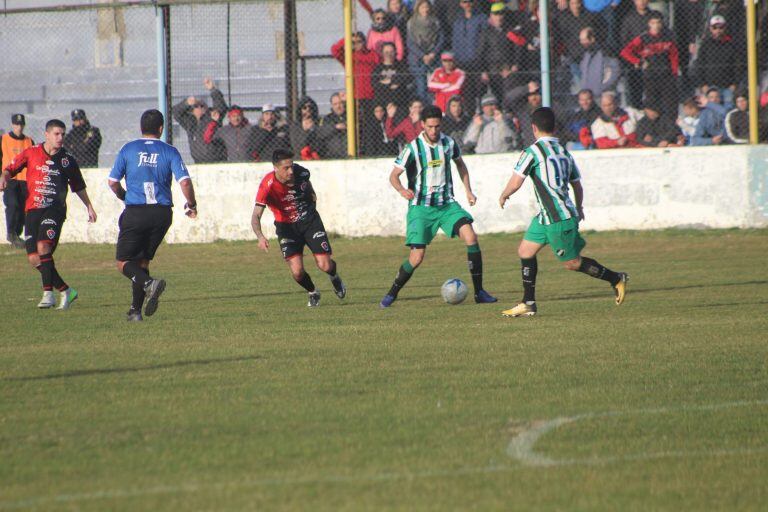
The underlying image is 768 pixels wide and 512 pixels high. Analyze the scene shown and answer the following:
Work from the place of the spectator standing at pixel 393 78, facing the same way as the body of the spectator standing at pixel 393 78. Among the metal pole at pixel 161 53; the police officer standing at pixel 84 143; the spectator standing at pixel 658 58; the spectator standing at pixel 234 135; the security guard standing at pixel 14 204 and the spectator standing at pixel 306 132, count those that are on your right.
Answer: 5

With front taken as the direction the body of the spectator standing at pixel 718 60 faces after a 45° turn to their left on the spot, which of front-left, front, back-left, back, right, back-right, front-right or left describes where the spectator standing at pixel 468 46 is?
back-right

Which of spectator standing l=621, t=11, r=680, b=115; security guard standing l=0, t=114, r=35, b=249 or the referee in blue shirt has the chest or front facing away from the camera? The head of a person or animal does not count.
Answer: the referee in blue shirt

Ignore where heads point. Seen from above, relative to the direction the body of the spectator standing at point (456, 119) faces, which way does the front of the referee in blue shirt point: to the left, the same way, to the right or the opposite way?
the opposite way

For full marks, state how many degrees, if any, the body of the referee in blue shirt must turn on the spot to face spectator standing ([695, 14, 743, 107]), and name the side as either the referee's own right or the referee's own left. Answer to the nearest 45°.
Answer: approximately 45° to the referee's own right

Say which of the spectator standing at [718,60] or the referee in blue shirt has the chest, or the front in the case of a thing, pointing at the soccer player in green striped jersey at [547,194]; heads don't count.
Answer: the spectator standing
